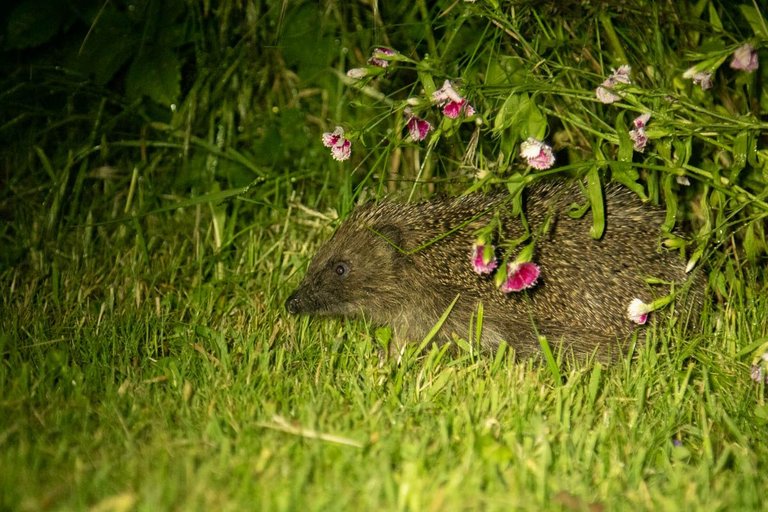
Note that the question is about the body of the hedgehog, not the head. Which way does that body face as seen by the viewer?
to the viewer's left

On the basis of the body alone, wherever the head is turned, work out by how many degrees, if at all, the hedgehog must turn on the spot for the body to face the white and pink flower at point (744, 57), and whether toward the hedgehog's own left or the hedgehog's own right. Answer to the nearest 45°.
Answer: approximately 180°

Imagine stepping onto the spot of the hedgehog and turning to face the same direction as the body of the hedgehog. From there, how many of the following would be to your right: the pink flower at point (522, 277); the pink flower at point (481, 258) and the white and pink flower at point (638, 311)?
0

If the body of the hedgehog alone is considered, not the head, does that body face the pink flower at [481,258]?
no
